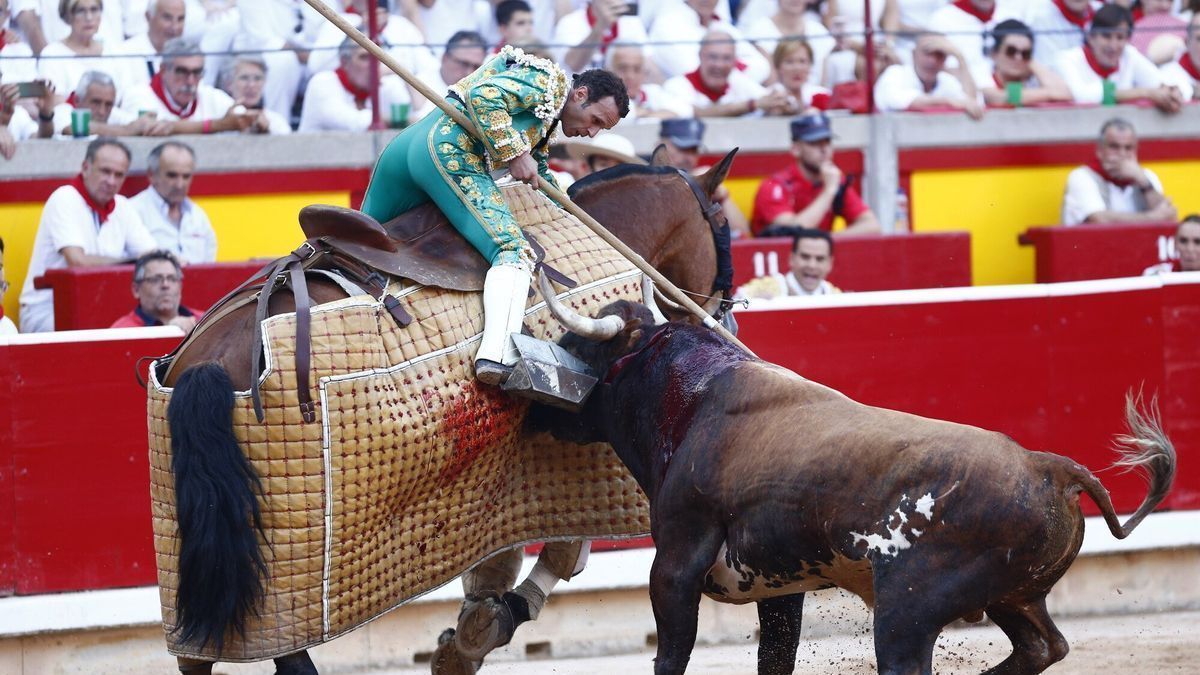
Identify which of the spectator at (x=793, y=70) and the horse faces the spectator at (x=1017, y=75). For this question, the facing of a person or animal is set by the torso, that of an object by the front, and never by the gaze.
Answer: the horse

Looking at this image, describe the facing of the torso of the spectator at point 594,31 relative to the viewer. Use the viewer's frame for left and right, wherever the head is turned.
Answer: facing the viewer

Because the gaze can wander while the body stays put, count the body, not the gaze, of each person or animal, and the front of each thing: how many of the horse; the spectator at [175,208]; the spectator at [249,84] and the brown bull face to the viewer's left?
1

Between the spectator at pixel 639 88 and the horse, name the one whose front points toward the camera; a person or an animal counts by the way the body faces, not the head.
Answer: the spectator

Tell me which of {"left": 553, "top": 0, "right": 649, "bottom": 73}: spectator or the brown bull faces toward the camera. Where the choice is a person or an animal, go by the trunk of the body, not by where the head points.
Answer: the spectator

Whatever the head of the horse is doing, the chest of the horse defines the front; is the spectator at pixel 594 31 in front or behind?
in front

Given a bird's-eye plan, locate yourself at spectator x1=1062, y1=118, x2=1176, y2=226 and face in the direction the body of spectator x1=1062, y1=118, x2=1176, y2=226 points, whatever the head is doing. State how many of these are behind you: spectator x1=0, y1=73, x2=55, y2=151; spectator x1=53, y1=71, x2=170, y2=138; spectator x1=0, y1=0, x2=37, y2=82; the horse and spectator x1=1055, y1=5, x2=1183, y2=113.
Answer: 1

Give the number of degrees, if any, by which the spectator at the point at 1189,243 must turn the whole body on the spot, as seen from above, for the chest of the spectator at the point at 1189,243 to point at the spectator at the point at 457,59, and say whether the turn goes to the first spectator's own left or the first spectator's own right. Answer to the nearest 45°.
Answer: approximately 90° to the first spectator's own right

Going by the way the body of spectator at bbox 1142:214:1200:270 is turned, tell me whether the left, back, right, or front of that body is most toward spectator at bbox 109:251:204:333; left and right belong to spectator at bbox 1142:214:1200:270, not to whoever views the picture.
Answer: right

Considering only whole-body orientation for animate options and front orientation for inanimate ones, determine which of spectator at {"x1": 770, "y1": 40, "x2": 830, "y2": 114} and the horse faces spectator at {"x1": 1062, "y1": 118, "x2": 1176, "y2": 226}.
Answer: the horse

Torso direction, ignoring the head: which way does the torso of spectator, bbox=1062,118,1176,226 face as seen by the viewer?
toward the camera

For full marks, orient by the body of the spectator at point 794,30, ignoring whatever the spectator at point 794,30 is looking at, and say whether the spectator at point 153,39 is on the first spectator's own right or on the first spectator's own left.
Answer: on the first spectator's own right

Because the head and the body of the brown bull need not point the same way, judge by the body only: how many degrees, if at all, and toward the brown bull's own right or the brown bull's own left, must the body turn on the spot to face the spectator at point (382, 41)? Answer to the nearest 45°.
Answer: approximately 45° to the brown bull's own right

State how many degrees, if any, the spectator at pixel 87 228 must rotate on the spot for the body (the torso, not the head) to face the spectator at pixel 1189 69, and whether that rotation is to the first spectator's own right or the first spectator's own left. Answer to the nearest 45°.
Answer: approximately 45° to the first spectator's own left

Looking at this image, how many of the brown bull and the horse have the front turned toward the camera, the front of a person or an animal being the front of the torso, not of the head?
0

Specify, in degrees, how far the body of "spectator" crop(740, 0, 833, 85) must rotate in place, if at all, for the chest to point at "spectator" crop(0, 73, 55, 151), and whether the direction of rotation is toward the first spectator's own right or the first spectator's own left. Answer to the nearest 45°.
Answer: approximately 45° to the first spectator's own right

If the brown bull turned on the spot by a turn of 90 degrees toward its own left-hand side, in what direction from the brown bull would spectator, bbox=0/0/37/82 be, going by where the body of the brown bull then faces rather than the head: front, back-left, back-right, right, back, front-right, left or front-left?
back-right

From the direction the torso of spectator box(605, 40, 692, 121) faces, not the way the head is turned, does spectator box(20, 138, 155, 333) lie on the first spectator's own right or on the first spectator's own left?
on the first spectator's own right

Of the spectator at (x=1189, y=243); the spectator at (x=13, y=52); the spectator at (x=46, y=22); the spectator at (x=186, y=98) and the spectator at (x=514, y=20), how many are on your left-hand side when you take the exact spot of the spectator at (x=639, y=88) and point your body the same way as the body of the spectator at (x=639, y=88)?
1
